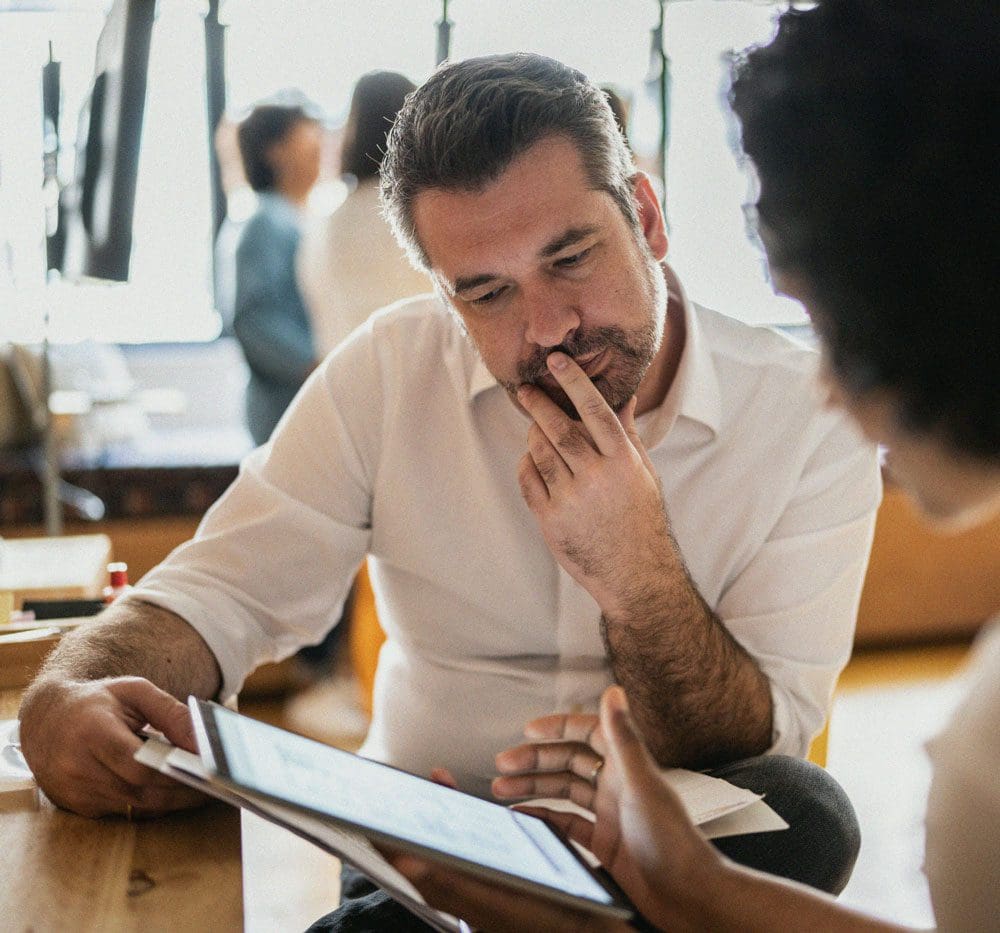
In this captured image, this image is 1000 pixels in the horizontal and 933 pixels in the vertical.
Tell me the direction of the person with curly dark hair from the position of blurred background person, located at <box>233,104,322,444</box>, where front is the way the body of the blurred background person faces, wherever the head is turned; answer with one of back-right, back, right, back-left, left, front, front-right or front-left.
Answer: right

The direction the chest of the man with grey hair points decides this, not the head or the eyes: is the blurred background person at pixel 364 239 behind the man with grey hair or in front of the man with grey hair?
behind

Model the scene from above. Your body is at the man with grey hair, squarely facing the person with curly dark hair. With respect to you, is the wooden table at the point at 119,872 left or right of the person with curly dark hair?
right

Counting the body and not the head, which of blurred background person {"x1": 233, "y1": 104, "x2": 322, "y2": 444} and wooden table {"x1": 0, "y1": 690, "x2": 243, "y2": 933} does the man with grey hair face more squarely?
the wooden table

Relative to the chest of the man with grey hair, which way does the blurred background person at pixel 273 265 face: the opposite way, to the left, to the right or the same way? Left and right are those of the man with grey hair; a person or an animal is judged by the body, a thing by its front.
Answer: to the left

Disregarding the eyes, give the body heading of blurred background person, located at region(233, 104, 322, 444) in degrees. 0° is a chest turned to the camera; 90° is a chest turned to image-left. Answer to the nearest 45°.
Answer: approximately 270°

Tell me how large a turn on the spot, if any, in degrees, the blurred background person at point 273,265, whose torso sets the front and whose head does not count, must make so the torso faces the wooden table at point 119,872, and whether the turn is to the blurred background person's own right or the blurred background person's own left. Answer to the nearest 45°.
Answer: approximately 90° to the blurred background person's own right

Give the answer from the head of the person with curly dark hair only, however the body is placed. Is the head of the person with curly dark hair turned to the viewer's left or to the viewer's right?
to the viewer's left

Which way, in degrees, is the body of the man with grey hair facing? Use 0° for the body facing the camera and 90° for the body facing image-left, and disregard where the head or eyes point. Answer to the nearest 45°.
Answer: approximately 0°

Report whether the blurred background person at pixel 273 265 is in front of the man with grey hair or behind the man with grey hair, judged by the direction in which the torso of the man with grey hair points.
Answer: behind
